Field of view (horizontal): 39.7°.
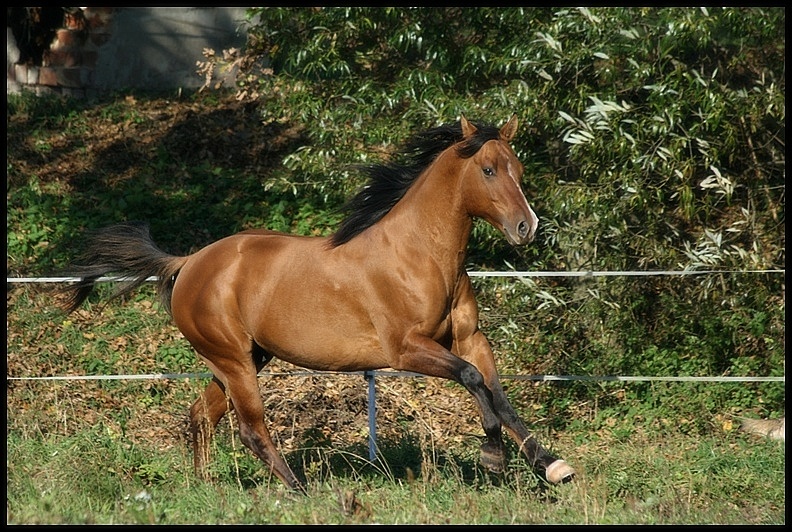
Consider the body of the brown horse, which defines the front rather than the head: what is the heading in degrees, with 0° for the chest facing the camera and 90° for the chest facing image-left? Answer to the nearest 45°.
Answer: approximately 270°
